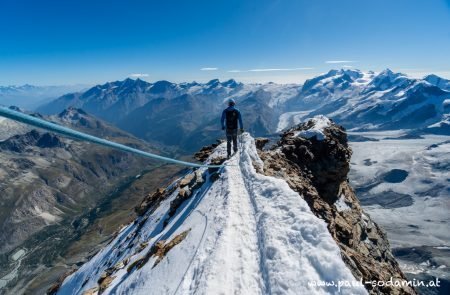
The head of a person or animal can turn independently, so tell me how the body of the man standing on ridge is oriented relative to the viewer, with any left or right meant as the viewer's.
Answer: facing away from the viewer
